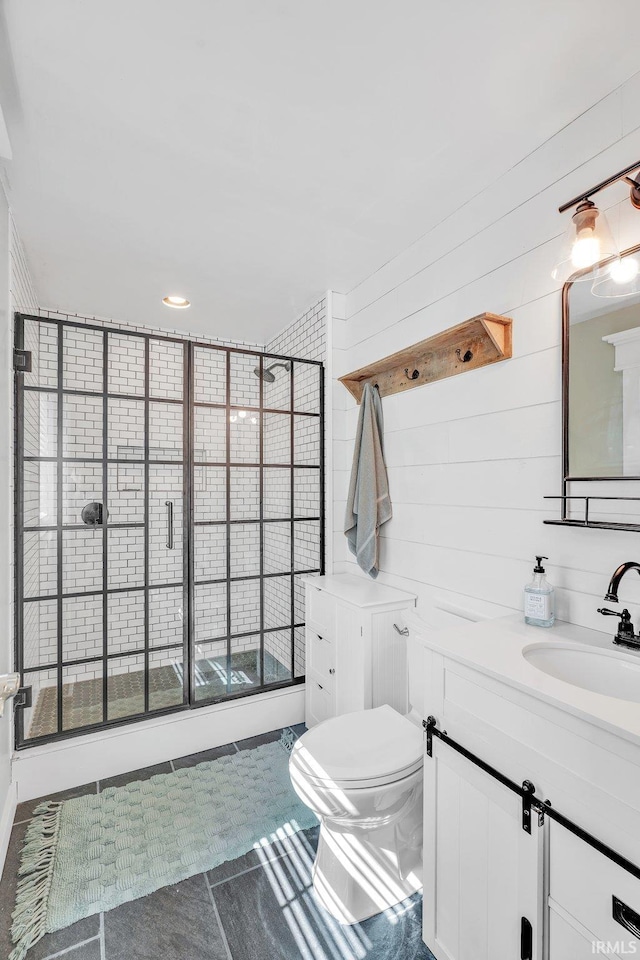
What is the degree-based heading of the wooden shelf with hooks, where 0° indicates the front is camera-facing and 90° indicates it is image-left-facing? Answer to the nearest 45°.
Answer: approximately 45°

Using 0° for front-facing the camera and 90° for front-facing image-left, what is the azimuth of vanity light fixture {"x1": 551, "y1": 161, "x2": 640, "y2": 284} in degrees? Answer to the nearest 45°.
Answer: approximately 45°

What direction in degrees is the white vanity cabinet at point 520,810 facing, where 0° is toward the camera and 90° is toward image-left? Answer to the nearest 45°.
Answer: approximately 45°

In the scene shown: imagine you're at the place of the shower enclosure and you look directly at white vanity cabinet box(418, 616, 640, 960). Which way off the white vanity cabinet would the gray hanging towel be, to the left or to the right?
left

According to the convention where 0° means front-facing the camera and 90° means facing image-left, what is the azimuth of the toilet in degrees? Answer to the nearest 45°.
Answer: approximately 45°
